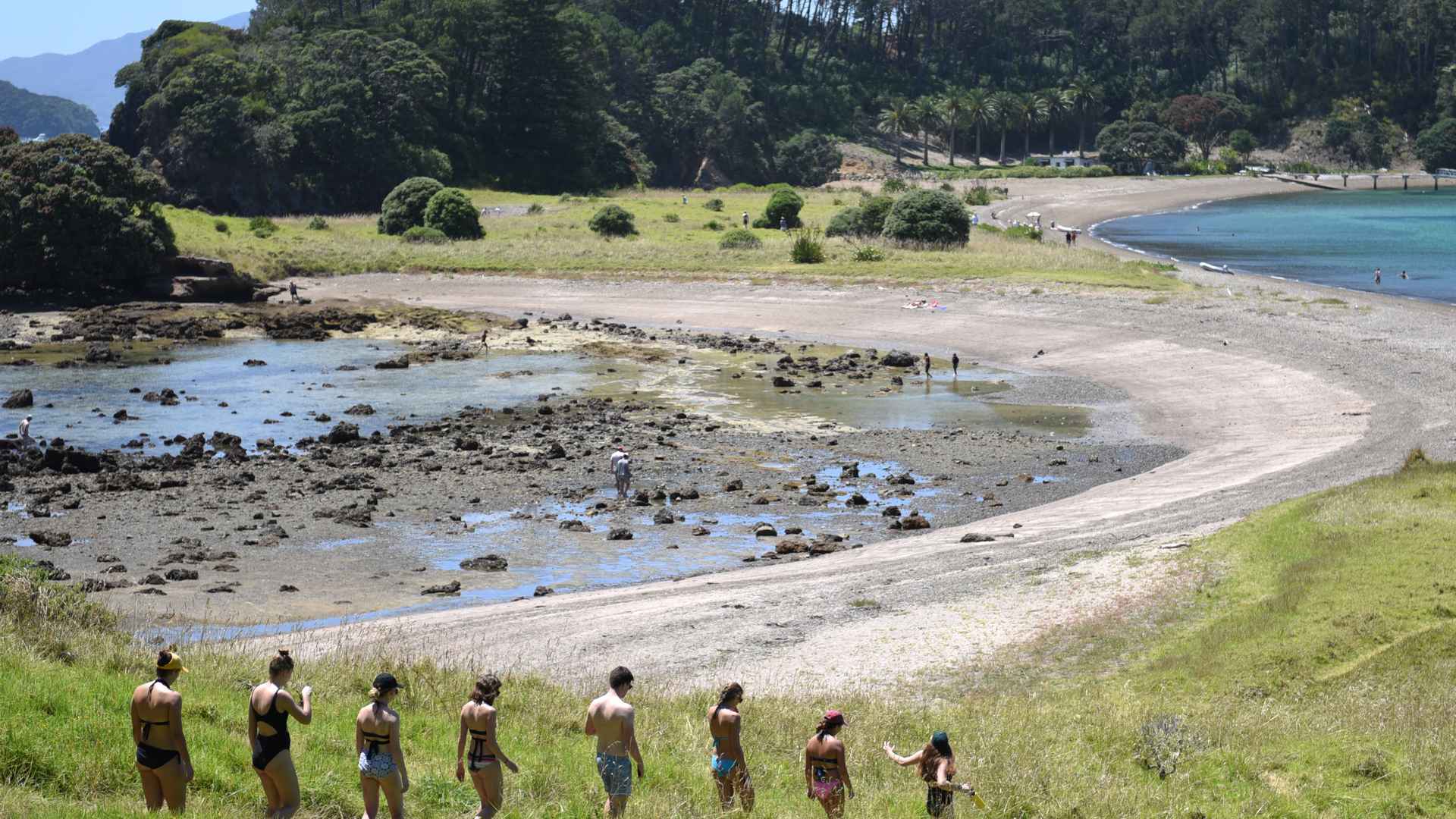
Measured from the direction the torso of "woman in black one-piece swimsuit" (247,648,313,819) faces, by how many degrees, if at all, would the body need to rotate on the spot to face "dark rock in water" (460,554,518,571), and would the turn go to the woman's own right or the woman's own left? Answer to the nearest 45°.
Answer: approximately 45° to the woman's own left

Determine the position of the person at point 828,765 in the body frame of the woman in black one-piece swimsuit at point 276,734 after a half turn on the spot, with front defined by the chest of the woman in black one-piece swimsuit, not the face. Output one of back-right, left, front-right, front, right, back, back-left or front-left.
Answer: back-left

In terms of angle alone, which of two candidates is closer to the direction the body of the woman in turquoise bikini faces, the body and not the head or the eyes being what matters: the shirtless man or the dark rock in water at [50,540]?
the dark rock in water

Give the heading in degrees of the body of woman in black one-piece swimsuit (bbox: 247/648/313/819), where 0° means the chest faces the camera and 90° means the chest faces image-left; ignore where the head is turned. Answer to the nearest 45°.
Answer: approximately 225°

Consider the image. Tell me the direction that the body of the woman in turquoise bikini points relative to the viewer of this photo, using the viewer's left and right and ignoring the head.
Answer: facing away from the viewer and to the right of the viewer

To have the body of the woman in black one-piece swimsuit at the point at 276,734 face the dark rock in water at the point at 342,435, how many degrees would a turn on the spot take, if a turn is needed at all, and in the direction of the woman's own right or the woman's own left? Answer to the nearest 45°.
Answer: approximately 45° to the woman's own left

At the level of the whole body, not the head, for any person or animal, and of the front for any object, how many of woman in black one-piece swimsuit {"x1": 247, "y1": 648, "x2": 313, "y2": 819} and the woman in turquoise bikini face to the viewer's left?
0

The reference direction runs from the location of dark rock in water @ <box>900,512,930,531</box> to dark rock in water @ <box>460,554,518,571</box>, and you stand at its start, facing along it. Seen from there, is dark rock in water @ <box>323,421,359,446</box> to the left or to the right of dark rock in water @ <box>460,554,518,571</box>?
right
